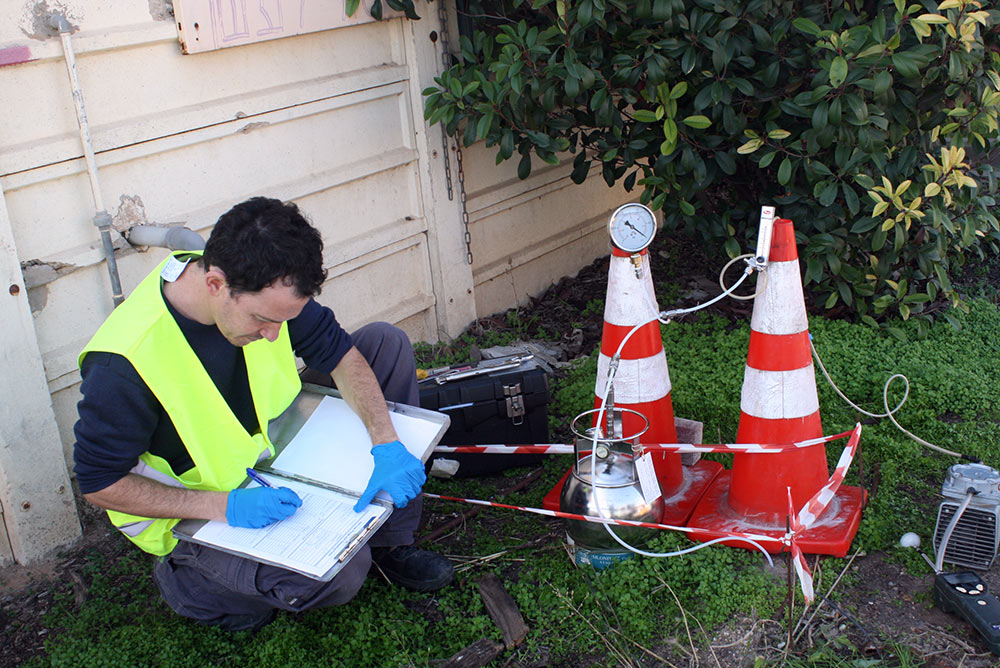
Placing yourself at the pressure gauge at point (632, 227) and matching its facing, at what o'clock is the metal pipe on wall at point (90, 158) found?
The metal pipe on wall is roughly at 3 o'clock from the pressure gauge.

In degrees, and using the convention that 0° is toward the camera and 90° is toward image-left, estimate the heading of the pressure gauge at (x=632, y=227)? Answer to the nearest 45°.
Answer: approximately 0°
